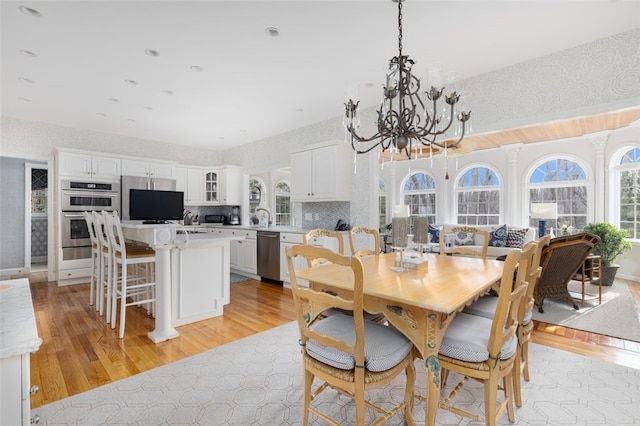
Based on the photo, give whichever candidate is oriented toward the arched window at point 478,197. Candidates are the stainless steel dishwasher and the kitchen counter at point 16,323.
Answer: the kitchen counter

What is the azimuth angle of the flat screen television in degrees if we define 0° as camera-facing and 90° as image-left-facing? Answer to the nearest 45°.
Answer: approximately 0°

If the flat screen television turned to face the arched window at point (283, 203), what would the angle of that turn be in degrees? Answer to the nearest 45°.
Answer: approximately 90° to its left

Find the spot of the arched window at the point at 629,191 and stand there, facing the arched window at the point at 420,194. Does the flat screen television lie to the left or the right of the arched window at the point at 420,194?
left

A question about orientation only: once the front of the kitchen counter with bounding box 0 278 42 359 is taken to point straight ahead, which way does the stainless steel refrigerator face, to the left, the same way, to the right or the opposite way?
to the right

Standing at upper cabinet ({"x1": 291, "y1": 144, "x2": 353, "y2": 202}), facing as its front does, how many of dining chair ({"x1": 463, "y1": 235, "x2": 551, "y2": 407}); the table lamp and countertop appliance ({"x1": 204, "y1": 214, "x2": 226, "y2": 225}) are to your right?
1

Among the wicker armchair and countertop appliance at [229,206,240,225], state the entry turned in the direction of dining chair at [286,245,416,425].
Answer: the countertop appliance

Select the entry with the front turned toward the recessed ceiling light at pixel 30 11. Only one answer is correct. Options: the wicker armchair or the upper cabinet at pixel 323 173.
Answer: the upper cabinet

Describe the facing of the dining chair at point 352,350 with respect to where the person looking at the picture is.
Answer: facing away from the viewer and to the right of the viewer

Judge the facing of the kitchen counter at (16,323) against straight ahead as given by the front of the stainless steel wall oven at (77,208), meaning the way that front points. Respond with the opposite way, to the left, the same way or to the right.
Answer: to the left

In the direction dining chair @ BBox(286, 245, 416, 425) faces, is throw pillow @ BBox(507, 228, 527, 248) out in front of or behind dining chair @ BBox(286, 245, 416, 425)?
in front
